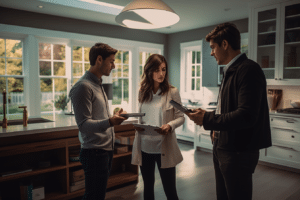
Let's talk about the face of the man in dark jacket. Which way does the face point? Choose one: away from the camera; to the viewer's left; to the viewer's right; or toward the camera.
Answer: to the viewer's left

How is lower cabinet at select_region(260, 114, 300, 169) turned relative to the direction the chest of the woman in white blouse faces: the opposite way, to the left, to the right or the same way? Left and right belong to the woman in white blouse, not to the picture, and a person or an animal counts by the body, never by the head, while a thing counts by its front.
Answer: to the right

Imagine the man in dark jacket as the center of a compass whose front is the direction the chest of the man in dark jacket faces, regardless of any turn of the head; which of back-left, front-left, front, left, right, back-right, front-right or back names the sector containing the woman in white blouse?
front-right

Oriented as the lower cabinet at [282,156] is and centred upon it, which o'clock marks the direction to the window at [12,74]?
The window is roughly at 1 o'clock from the lower cabinet.

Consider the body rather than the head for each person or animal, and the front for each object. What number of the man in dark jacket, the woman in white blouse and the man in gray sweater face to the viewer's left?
1

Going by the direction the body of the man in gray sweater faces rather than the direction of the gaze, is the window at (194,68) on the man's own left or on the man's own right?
on the man's own left

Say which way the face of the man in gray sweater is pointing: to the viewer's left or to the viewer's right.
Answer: to the viewer's right

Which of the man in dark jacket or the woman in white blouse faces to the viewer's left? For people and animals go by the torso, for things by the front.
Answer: the man in dark jacket

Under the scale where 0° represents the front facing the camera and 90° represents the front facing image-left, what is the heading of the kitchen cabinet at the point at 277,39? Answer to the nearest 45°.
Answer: approximately 45°

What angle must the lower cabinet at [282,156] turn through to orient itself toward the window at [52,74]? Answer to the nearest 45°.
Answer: approximately 45° to its right

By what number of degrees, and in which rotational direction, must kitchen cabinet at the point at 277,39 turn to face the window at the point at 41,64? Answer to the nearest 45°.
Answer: approximately 45° to its right

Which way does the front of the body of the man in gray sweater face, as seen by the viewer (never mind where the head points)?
to the viewer's right

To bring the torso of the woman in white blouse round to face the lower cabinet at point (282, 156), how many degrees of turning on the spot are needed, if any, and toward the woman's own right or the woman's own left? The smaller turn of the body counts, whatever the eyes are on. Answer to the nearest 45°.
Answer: approximately 135° to the woman's own left

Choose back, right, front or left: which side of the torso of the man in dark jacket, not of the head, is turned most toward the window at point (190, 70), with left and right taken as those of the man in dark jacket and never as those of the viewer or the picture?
right

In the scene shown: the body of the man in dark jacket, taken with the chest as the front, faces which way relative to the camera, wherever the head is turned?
to the viewer's left

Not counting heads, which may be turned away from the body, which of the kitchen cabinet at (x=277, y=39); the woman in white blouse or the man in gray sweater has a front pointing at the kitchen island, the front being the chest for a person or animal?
the kitchen cabinet
